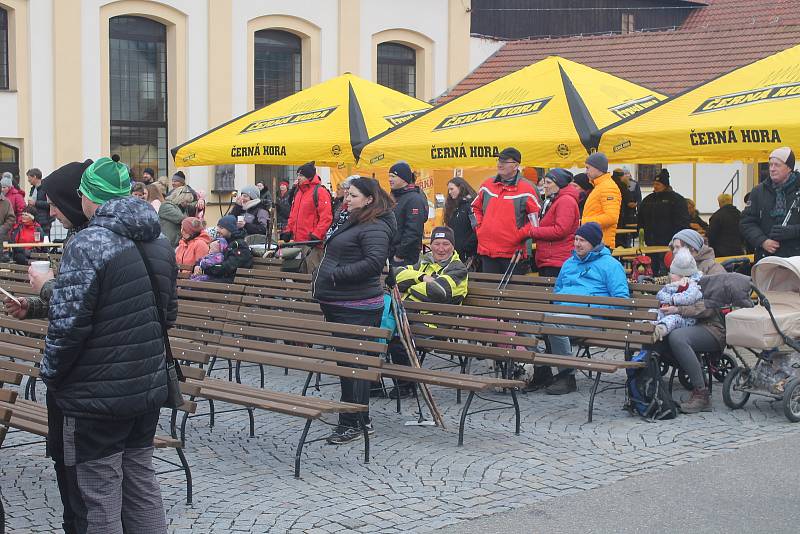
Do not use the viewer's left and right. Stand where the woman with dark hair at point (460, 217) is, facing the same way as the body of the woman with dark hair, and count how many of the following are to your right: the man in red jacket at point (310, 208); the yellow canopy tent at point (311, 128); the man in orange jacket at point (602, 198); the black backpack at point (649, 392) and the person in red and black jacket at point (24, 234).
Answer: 3

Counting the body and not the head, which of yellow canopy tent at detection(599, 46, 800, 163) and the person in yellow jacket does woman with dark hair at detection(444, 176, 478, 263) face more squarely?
the person in yellow jacket

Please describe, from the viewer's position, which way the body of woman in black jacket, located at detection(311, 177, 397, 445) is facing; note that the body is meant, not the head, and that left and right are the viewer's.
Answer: facing to the left of the viewer

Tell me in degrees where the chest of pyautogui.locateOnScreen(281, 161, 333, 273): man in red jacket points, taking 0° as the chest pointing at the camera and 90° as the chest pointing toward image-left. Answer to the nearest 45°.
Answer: approximately 45°

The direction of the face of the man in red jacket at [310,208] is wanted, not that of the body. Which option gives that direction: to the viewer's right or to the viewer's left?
to the viewer's left

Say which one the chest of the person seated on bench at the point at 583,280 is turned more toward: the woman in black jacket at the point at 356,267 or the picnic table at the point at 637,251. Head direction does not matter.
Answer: the woman in black jacket

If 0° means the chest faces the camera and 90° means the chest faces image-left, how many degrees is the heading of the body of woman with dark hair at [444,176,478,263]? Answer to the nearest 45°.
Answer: approximately 45°

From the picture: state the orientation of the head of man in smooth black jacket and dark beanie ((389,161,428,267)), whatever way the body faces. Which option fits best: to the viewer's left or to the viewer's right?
to the viewer's left
